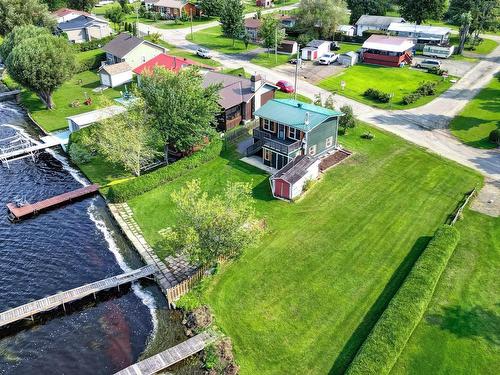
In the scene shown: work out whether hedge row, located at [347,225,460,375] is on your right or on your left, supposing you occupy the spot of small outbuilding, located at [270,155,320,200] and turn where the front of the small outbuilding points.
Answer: on your left

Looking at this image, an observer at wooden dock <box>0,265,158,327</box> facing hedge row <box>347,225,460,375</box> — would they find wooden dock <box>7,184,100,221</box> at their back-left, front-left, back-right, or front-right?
back-left

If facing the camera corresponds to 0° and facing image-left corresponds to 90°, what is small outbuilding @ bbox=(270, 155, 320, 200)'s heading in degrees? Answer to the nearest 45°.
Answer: approximately 45°

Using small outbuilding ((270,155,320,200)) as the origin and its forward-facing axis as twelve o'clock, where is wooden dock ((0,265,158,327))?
The wooden dock is roughly at 12 o'clock from the small outbuilding.

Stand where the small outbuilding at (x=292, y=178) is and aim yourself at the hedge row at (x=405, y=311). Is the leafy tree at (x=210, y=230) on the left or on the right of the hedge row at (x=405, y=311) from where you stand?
right

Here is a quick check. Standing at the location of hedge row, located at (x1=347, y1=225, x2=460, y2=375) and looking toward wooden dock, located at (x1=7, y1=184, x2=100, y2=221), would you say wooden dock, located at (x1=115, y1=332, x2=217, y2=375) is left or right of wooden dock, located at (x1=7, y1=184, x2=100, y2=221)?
left

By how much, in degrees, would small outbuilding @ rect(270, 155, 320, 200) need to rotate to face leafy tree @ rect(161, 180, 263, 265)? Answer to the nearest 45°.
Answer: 0° — it already faces it

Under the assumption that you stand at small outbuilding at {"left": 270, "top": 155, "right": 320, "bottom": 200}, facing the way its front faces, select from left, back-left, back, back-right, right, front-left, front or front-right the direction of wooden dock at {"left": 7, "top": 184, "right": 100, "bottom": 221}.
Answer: front-right
